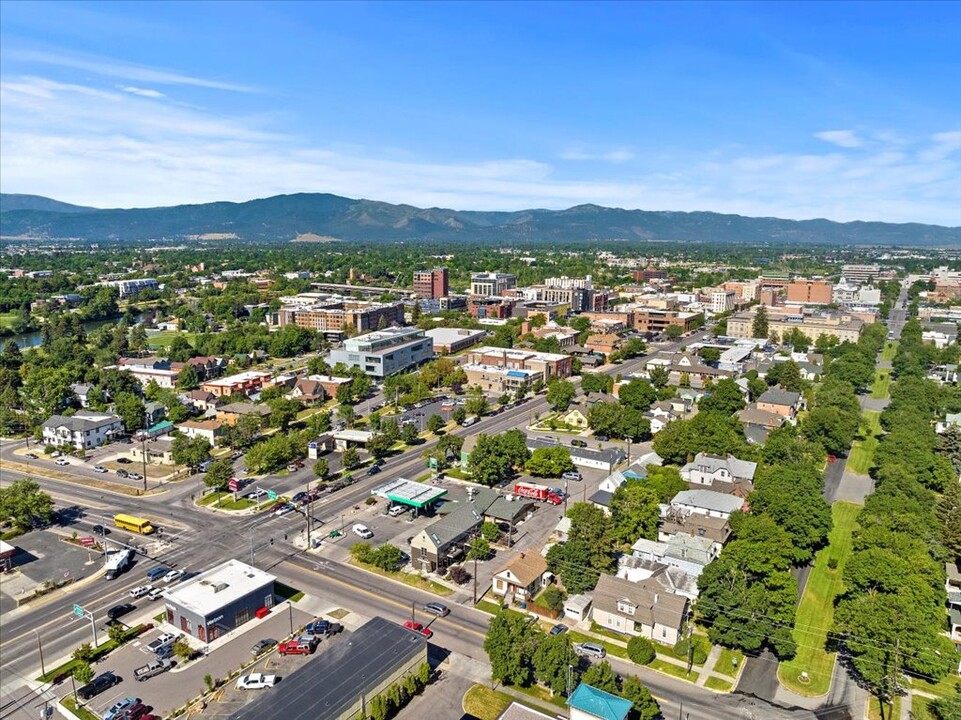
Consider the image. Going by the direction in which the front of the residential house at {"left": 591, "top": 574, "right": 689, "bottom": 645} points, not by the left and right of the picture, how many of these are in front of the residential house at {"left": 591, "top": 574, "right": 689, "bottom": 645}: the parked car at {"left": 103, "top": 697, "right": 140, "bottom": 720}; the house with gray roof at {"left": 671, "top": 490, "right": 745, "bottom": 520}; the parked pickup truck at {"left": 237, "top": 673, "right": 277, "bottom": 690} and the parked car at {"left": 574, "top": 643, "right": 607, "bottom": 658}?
3

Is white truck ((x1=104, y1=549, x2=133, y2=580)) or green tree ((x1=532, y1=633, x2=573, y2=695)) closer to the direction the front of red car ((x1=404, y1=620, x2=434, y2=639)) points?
the green tree

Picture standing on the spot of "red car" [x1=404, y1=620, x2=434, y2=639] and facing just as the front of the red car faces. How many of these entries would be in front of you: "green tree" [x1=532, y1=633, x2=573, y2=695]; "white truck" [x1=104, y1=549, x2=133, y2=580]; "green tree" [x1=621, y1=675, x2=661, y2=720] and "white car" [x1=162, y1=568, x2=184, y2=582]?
2

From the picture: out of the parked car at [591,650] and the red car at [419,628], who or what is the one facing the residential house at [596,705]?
the red car

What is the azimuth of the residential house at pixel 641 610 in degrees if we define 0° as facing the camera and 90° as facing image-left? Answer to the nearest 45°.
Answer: approximately 45°

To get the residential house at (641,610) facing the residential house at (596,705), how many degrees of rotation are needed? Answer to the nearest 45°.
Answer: approximately 45° to its left

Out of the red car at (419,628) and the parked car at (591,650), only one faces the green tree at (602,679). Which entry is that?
the red car

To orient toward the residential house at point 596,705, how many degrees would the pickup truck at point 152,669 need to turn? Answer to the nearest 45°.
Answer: approximately 90° to its right

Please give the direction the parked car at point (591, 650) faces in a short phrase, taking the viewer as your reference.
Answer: facing away from the viewer and to the left of the viewer

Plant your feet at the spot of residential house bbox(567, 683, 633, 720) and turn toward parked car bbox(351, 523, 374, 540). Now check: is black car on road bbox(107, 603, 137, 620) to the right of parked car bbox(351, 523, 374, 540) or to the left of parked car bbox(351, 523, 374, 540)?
left

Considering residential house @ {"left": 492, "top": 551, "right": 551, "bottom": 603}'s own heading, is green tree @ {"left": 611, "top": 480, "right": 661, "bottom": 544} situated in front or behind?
behind

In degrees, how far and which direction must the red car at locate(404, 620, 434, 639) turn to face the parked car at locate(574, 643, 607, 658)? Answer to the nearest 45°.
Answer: approximately 45° to its left
